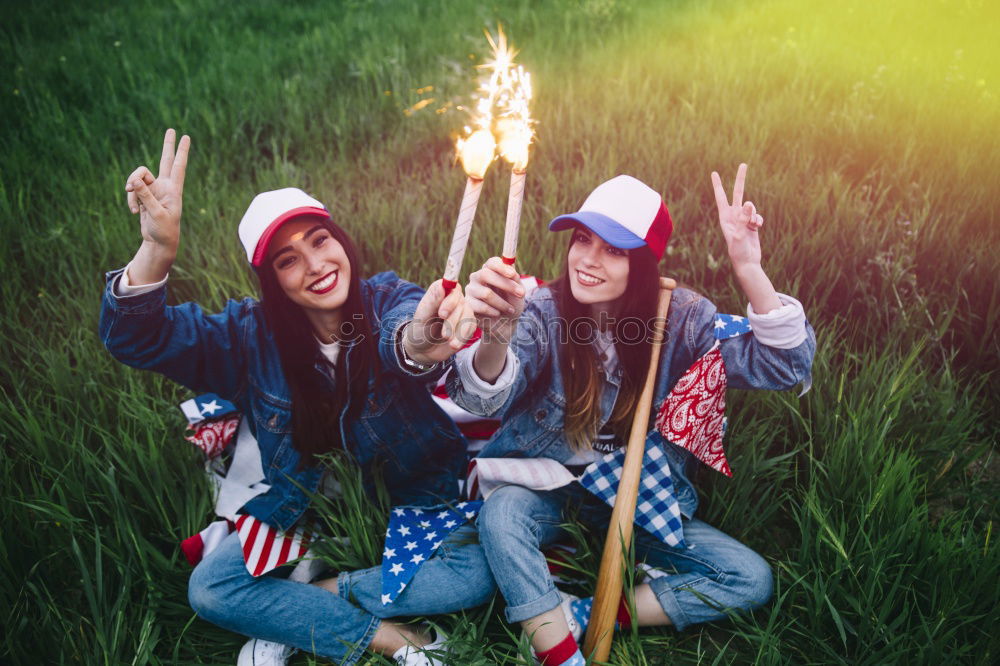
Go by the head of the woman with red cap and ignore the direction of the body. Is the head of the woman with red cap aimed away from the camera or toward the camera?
toward the camera

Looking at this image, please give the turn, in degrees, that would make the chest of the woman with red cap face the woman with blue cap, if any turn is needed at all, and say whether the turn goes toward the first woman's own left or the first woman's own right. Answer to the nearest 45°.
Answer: approximately 90° to the first woman's own left

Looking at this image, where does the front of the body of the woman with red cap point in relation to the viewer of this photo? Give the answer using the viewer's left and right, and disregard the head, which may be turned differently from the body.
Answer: facing the viewer
